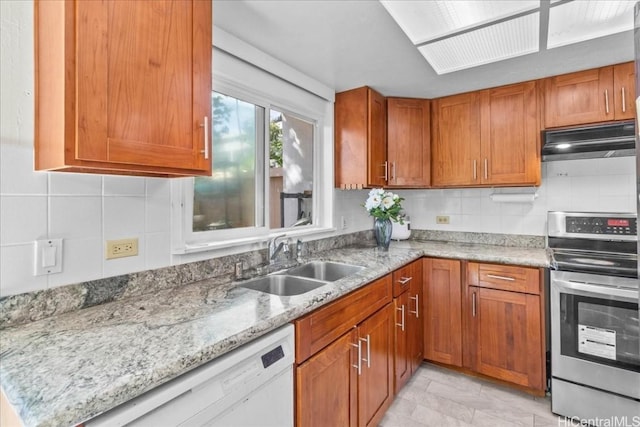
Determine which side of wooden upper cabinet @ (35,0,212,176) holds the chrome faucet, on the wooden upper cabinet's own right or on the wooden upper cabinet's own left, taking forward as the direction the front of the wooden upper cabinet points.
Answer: on the wooden upper cabinet's own left

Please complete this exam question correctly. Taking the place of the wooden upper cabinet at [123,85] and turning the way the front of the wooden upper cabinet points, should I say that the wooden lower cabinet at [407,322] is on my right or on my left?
on my left

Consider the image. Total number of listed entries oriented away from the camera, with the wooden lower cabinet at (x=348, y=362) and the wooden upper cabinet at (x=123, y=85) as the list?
0

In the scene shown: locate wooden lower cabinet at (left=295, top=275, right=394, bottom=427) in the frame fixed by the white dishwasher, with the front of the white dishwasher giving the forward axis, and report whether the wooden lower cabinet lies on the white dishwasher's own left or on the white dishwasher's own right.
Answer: on the white dishwasher's own left

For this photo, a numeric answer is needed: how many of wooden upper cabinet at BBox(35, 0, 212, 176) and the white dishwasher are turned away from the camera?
0

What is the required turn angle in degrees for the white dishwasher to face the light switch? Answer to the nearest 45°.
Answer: approximately 180°

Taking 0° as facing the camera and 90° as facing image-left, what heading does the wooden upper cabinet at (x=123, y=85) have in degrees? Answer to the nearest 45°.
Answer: approximately 315°

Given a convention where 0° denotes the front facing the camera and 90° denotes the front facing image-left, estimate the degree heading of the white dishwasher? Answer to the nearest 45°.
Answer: approximately 315°

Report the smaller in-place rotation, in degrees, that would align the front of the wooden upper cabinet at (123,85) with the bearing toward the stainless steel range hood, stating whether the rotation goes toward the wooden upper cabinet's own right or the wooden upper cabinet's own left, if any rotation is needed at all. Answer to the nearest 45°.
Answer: approximately 45° to the wooden upper cabinet's own left

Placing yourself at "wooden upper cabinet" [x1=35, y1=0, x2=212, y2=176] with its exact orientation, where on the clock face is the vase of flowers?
The vase of flowers is roughly at 10 o'clock from the wooden upper cabinet.

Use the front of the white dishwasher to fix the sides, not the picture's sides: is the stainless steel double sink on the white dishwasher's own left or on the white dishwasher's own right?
on the white dishwasher's own left
